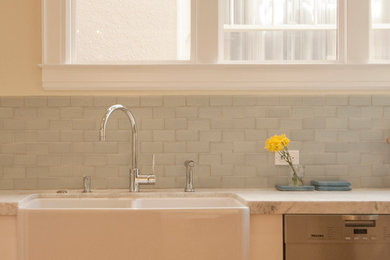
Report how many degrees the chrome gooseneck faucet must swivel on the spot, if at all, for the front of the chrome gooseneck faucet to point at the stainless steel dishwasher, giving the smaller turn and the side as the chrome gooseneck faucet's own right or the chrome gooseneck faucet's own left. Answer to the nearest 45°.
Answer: approximately 135° to the chrome gooseneck faucet's own left

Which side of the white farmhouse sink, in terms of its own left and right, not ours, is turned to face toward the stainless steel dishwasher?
left

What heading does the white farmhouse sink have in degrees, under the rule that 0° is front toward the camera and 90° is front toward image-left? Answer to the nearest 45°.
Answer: approximately 0°

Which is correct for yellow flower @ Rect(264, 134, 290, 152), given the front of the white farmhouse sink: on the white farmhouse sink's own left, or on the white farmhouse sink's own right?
on the white farmhouse sink's own left

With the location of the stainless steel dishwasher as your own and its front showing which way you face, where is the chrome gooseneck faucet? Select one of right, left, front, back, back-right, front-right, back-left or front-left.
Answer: right
